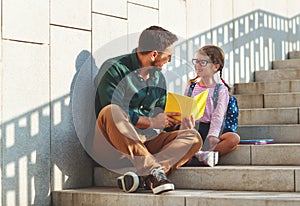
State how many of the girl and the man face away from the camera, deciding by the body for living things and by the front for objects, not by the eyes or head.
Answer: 0

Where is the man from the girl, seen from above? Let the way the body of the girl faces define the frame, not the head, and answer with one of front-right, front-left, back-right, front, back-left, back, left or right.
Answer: front

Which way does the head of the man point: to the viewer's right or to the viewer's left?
to the viewer's right

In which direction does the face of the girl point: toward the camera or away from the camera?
toward the camera

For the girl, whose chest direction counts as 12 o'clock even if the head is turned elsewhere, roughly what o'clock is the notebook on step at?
The notebook on step is roughly at 7 o'clock from the girl.

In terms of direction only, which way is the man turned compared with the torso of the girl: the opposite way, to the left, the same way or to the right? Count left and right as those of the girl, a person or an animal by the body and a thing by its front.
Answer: to the left

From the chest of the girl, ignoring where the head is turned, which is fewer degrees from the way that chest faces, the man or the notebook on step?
the man

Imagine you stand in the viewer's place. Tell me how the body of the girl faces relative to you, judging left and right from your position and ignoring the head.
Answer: facing the viewer and to the left of the viewer

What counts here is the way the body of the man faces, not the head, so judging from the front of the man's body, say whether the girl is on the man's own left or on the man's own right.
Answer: on the man's own left
